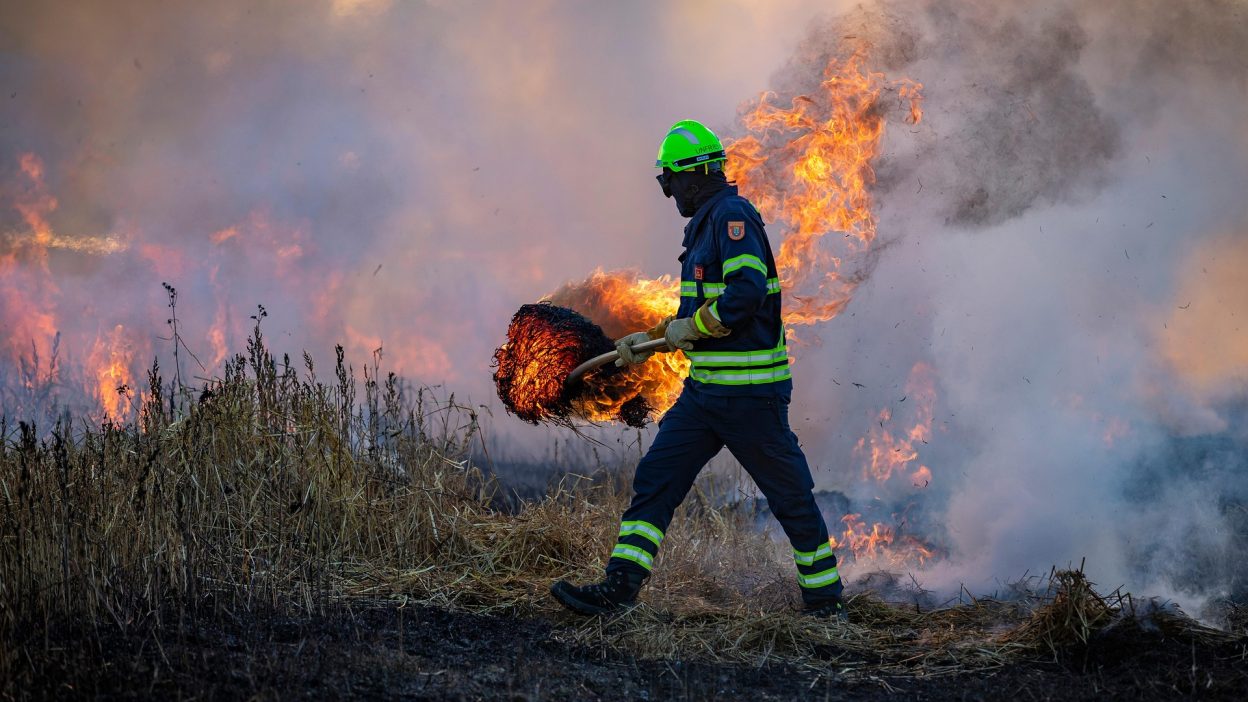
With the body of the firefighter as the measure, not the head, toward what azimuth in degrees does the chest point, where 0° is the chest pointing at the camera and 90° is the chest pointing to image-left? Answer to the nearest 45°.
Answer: approximately 90°

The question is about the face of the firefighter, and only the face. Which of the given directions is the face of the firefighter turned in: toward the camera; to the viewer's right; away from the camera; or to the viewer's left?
to the viewer's left
